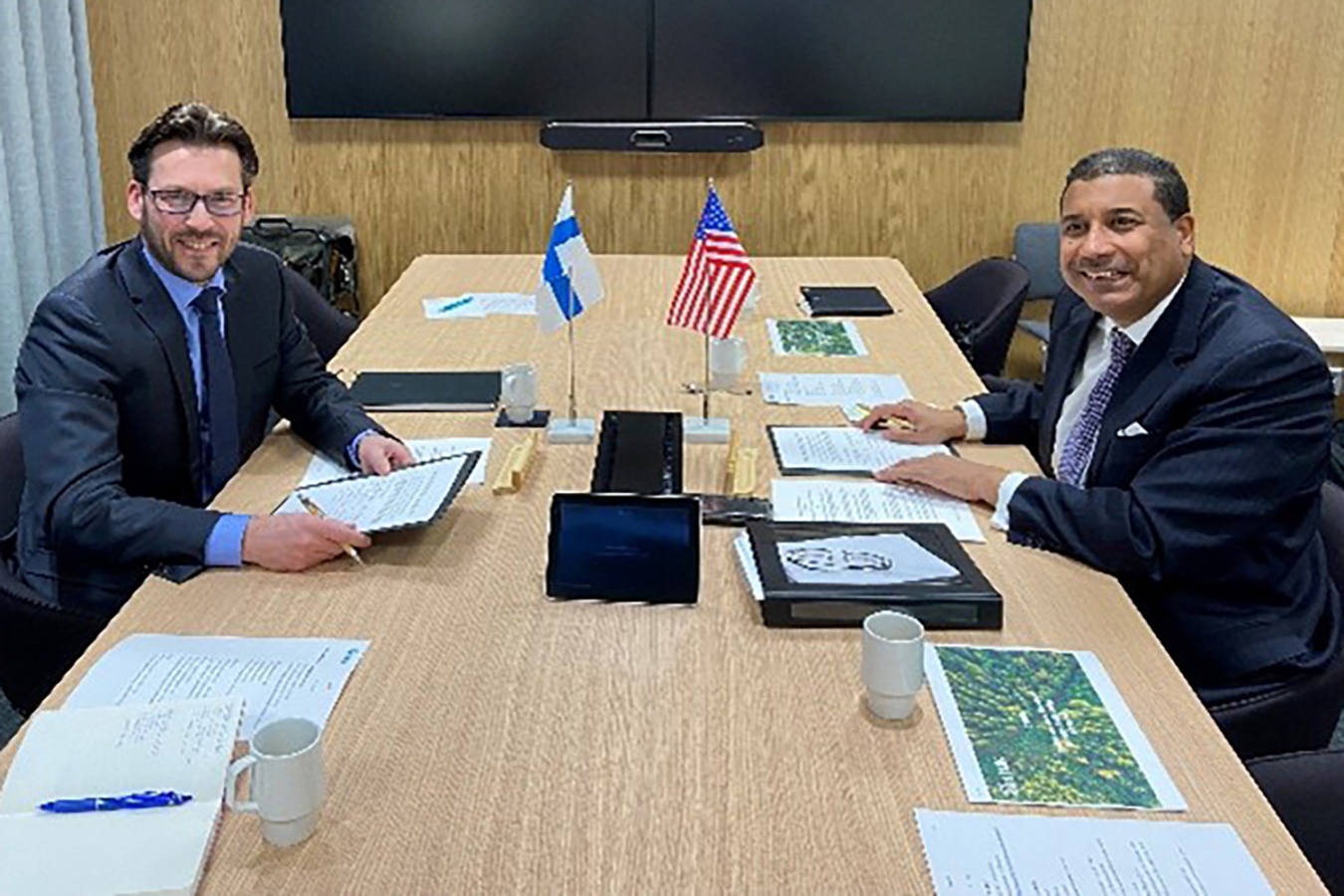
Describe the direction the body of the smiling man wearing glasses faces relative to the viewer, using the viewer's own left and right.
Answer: facing the viewer and to the right of the viewer

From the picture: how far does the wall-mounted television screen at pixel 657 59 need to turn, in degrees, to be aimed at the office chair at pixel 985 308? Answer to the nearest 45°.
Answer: approximately 45° to its left

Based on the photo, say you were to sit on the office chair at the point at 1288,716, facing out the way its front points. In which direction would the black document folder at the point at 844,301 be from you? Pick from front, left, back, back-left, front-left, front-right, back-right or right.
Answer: front-right

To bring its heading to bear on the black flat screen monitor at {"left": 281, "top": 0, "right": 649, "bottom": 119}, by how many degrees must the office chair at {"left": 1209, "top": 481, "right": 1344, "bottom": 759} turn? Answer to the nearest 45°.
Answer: approximately 45° to its right

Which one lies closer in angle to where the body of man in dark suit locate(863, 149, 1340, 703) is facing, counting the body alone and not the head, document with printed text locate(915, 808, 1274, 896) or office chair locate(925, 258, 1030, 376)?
the document with printed text

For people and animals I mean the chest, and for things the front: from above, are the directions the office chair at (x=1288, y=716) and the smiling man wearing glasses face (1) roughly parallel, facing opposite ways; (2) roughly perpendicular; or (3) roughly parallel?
roughly parallel, facing opposite ways

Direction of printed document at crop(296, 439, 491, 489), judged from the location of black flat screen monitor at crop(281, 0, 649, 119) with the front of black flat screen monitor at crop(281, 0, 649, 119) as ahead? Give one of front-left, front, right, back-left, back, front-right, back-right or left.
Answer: front

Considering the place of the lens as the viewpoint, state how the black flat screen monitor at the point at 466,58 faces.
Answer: facing the viewer

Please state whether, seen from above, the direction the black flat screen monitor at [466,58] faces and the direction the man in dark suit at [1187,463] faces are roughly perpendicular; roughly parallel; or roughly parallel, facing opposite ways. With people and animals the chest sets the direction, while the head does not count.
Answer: roughly perpendicular

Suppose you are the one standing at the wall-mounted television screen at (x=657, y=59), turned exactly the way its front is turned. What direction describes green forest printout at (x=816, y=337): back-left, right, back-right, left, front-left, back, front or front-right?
front

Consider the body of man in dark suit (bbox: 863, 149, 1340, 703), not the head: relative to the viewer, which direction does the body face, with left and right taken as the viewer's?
facing the viewer and to the left of the viewer

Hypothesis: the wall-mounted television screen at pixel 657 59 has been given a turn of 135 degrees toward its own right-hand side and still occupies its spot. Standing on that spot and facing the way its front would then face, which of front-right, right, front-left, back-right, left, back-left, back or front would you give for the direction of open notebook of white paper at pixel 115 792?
back-left

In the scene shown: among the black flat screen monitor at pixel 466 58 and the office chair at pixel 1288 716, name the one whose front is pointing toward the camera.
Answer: the black flat screen monitor

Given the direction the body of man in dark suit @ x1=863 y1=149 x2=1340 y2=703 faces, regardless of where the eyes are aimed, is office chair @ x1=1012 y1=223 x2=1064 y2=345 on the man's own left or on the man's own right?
on the man's own right

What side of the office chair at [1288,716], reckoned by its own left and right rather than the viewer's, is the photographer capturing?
left

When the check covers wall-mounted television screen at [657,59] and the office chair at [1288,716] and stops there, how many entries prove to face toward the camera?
1

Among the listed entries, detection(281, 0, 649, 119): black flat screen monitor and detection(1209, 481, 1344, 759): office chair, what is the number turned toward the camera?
1

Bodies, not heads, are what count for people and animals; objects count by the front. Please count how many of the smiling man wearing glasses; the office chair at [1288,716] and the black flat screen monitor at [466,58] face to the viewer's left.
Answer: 1

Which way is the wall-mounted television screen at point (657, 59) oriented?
toward the camera

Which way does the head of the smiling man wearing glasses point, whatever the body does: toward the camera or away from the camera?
toward the camera
